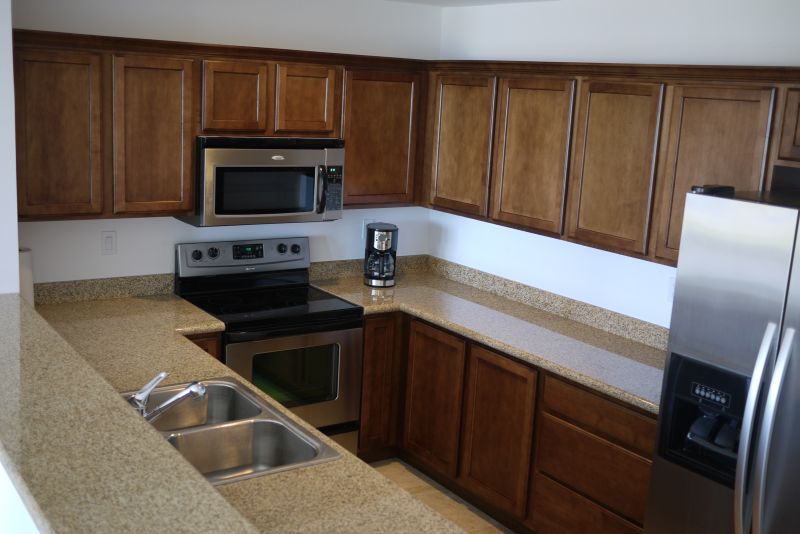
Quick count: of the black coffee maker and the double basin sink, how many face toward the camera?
1

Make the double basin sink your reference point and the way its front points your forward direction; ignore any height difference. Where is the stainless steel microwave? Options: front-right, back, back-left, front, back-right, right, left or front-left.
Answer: front-left

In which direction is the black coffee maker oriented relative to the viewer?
toward the camera

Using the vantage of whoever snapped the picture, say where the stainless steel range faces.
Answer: facing the viewer and to the right of the viewer

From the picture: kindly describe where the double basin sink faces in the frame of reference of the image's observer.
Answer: facing away from the viewer and to the right of the viewer

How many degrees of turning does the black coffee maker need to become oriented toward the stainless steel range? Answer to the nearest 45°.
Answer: approximately 45° to its right

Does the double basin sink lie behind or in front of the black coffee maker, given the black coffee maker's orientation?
in front

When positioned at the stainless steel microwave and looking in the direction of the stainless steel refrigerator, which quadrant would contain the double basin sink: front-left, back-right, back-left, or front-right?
front-right

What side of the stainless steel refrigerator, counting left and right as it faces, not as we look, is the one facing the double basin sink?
front

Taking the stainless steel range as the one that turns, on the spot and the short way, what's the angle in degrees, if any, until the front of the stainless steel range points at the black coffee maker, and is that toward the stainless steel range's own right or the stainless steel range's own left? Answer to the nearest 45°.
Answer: approximately 90° to the stainless steel range's own left

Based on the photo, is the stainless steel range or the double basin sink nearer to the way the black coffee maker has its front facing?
the double basin sink

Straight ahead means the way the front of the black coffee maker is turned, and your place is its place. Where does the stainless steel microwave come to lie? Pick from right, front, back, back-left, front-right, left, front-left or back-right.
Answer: front-right

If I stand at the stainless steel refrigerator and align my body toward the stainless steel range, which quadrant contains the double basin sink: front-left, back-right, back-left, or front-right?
front-left

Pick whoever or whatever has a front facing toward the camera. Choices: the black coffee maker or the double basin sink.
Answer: the black coffee maker
